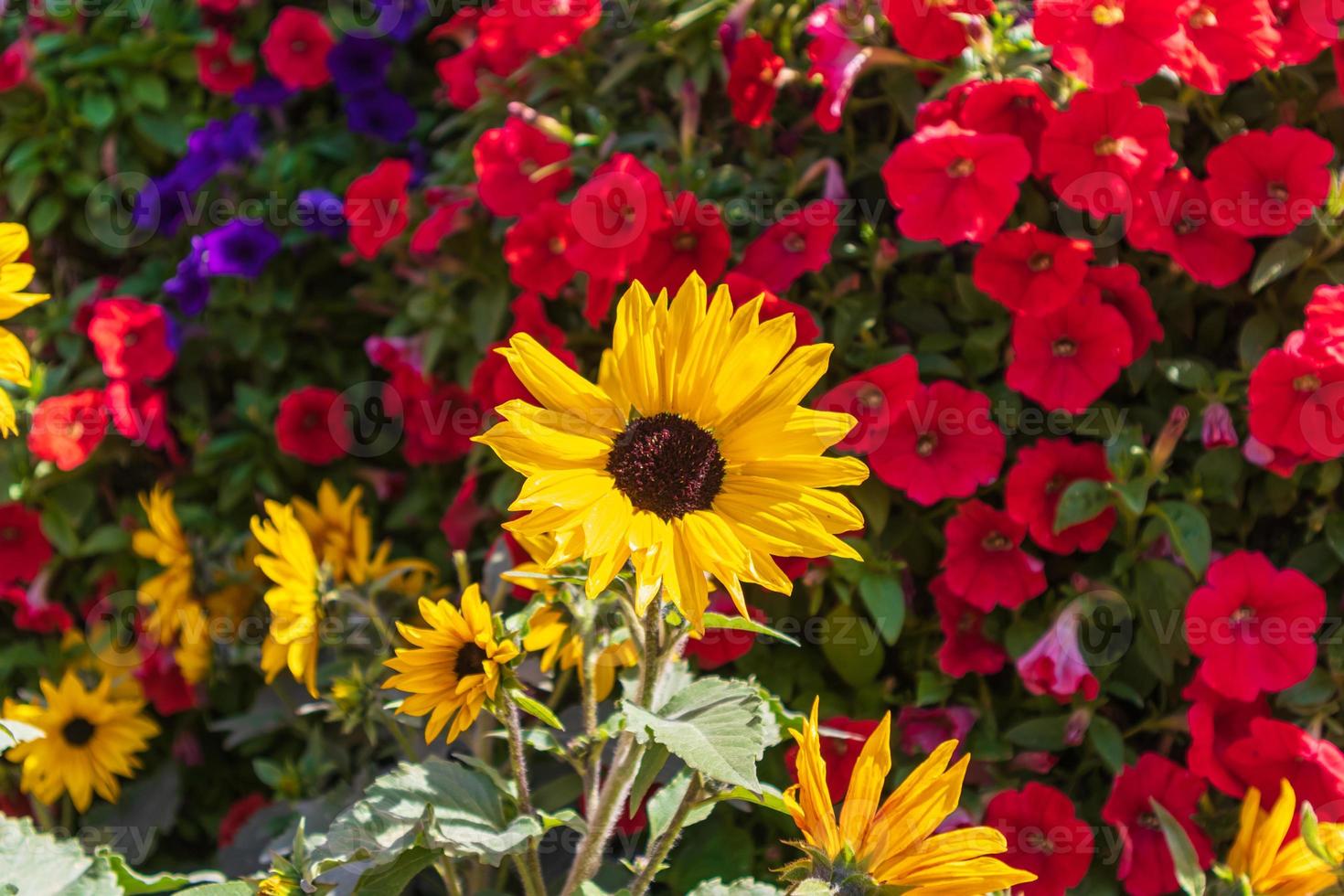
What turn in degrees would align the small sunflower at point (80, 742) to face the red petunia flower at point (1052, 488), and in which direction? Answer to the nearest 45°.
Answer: approximately 45° to its left

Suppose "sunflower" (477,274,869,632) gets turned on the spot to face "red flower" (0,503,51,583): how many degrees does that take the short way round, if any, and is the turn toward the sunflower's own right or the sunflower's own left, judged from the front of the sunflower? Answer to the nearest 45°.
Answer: approximately 135° to the sunflower's own right

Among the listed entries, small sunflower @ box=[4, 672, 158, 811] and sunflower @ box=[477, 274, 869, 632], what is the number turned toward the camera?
2

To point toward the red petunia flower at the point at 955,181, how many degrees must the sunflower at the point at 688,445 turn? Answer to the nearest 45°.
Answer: approximately 135° to its left

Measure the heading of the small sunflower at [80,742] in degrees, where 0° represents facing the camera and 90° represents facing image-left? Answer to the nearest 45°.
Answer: approximately 0°

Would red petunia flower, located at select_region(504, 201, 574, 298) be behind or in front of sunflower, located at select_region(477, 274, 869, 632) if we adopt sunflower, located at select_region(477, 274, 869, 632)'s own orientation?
behind

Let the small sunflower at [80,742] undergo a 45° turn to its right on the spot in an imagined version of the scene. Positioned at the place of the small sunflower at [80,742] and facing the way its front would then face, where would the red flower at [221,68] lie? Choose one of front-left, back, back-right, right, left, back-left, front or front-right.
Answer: back
